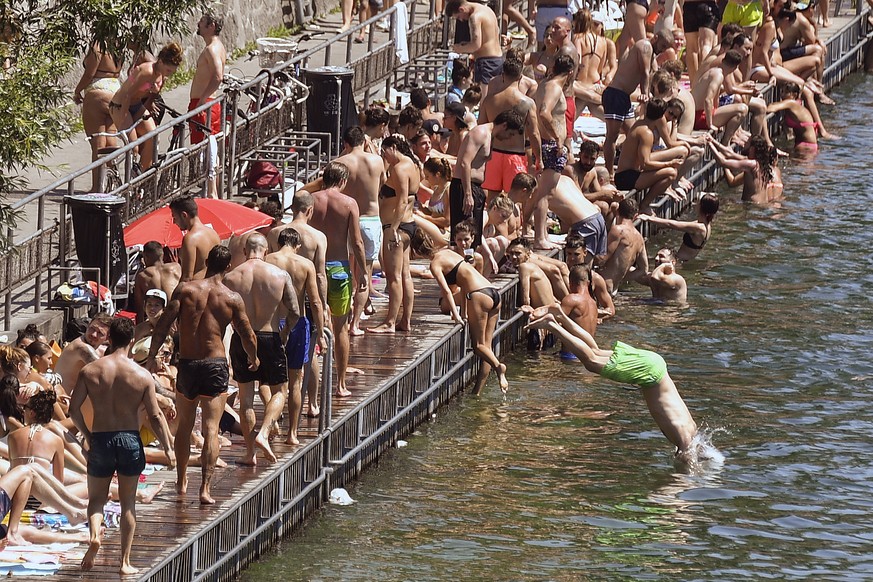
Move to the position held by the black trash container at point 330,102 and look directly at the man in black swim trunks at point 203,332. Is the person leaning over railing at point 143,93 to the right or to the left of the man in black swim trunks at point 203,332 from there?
right

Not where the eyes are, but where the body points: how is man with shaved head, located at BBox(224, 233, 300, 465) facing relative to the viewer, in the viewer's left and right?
facing away from the viewer

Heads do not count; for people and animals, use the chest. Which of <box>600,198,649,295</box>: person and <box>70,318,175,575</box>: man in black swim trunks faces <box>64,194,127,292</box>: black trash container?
the man in black swim trunks

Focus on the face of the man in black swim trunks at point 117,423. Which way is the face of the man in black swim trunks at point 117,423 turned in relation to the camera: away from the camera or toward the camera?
away from the camera

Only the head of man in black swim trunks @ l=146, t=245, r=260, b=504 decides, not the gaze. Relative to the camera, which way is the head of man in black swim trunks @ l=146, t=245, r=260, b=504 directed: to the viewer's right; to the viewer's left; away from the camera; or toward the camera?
away from the camera

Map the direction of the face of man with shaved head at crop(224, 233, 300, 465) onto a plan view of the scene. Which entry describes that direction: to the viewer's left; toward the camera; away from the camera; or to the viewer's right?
away from the camera

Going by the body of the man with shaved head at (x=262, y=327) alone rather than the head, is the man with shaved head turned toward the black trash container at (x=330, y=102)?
yes

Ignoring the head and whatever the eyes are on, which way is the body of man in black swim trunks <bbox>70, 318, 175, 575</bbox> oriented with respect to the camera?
away from the camera

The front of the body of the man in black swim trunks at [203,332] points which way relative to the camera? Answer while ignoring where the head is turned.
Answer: away from the camera
